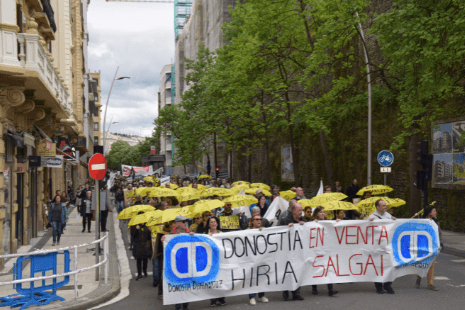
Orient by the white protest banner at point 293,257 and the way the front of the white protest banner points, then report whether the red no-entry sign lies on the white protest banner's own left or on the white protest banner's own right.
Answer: on the white protest banner's own right

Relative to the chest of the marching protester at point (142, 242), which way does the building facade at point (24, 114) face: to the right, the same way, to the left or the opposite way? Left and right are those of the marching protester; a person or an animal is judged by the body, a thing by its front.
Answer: to the left

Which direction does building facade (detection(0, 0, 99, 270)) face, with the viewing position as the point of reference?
facing to the right of the viewer

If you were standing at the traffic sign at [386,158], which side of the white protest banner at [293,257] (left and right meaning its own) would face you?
back

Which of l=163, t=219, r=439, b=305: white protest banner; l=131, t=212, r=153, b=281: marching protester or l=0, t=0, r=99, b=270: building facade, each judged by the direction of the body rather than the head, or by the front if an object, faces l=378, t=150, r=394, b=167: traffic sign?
the building facade

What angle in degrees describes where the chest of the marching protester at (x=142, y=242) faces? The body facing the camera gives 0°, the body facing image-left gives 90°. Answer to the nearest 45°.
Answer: approximately 0°

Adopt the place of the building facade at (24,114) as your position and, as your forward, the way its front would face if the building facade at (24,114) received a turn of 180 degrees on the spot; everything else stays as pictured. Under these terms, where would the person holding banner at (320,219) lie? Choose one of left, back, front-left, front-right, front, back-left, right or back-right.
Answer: back-left

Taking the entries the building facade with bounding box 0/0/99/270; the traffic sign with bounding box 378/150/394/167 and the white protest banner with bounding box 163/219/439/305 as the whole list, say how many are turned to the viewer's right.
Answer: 1

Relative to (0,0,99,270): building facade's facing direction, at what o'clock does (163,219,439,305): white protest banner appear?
The white protest banner is roughly at 2 o'clock from the building facade.

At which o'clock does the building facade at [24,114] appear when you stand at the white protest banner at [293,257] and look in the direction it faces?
The building facade is roughly at 4 o'clock from the white protest banner.
